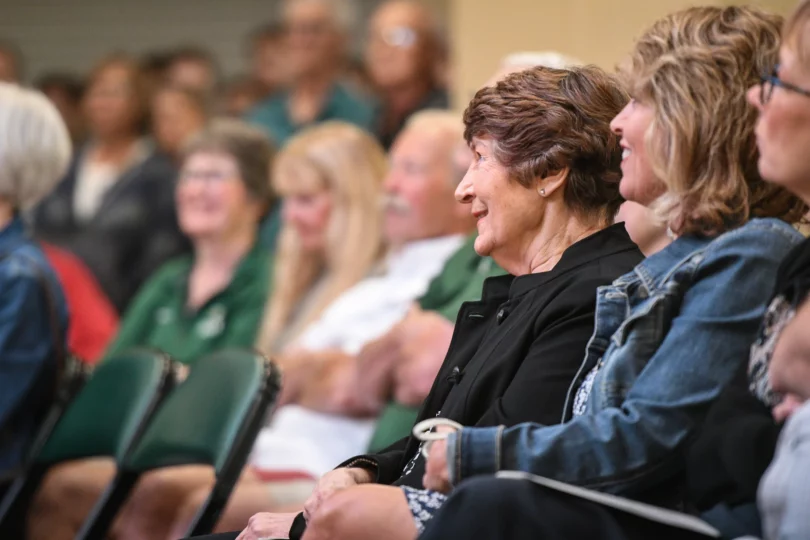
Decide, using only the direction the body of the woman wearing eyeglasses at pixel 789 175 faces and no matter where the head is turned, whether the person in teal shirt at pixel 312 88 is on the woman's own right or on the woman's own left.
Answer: on the woman's own right

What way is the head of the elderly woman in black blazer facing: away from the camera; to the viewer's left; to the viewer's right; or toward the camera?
to the viewer's left

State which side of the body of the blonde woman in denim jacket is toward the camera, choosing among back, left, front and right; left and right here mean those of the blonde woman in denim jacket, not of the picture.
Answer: left

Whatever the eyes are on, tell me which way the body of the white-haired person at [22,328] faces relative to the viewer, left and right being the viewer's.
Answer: facing to the left of the viewer

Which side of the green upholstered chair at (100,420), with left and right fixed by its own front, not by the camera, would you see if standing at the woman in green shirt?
back

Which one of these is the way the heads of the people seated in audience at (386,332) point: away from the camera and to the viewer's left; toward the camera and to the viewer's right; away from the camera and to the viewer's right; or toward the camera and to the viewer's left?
toward the camera and to the viewer's left

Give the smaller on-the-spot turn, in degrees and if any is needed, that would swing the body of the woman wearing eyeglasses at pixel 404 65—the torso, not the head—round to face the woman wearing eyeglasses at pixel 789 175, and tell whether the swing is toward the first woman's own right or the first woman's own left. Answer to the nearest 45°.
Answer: approximately 45° to the first woman's own left

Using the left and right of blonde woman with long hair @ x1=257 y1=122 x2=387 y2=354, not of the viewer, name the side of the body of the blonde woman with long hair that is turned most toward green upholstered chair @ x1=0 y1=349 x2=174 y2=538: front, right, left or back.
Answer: front

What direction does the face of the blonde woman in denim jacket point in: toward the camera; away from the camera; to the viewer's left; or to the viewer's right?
to the viewer's left

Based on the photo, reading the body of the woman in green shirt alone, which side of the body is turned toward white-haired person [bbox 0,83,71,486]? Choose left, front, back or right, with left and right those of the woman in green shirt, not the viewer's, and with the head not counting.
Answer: front

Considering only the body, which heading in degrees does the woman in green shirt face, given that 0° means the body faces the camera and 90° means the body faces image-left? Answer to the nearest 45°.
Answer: approximately 45°

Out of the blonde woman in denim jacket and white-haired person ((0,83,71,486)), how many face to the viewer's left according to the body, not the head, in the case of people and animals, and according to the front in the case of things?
2

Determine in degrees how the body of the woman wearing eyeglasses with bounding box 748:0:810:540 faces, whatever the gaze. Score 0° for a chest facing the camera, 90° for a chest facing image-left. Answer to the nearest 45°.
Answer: approximately 90°

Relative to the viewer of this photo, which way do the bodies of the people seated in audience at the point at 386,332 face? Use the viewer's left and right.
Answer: facing the viewer and to the left of the viewer
